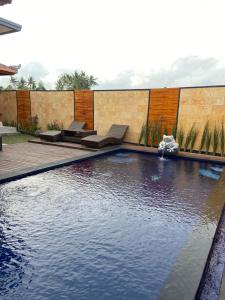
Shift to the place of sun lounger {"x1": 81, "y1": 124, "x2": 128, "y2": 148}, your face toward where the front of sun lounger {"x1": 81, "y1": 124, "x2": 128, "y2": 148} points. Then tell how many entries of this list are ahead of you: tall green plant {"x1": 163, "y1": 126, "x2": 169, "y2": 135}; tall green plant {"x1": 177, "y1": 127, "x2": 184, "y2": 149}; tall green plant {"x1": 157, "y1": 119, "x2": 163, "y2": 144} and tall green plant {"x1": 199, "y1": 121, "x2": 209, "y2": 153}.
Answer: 0

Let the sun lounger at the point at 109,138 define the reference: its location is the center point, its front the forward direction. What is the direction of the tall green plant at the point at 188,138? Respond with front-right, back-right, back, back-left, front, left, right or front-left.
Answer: back-left

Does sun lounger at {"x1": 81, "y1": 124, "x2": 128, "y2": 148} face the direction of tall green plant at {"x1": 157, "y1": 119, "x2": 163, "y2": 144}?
no

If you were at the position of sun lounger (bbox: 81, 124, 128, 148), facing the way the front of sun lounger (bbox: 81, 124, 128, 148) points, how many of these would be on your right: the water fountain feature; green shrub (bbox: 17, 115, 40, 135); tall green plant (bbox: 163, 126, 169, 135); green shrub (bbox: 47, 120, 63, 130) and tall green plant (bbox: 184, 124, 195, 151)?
2

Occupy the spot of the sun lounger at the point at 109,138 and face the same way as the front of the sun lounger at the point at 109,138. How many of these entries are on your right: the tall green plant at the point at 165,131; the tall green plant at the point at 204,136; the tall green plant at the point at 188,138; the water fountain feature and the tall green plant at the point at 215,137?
0

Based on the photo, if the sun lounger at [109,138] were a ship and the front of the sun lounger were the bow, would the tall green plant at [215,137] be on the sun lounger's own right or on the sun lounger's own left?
on the sun lounger's own left

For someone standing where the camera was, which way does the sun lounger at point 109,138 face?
facing the viewer and to the left of the viewer

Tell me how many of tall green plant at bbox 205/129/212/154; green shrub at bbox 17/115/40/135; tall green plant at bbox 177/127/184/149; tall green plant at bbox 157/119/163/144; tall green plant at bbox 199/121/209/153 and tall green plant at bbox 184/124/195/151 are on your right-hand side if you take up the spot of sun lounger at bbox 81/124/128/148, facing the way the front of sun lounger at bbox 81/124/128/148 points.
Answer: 1

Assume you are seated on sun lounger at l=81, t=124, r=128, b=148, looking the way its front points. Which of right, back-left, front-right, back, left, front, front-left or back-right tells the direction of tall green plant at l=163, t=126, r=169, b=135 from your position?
back-left

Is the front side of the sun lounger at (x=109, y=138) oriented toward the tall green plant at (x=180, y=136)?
no

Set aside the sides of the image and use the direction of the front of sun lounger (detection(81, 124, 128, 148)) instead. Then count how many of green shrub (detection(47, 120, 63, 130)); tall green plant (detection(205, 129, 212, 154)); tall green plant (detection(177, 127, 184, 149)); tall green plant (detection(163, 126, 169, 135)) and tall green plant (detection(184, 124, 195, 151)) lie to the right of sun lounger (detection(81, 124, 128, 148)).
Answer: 1

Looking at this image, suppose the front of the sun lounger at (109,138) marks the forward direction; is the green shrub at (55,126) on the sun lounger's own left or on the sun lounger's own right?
on the sun lounger's own right

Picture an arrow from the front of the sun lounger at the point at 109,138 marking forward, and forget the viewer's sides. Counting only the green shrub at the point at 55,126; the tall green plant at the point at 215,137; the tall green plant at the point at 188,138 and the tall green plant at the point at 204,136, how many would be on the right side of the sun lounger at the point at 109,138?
1

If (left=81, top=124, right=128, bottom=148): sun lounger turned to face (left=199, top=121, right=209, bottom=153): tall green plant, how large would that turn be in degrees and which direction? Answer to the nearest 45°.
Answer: approximately 135° to its left

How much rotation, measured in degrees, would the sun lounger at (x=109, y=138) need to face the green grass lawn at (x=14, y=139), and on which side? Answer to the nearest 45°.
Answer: approximately 45° to its right

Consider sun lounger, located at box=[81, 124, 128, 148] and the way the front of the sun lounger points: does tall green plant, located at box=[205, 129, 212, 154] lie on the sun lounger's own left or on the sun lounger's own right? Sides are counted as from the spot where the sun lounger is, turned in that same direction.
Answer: on the sun lounger's own left

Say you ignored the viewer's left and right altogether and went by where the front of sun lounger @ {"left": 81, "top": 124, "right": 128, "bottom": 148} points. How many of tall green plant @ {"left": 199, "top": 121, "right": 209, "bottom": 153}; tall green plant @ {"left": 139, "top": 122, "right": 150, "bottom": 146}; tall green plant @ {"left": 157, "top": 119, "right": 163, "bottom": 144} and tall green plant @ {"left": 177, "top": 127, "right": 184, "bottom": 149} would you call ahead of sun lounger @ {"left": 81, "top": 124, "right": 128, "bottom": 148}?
0

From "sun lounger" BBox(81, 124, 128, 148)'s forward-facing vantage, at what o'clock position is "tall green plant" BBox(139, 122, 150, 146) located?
The tall green plant is roughly at 7 o'clock from the sun lounger.

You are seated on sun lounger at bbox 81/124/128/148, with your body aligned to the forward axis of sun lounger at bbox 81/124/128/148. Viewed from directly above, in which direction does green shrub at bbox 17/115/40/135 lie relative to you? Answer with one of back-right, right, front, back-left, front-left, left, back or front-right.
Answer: right
